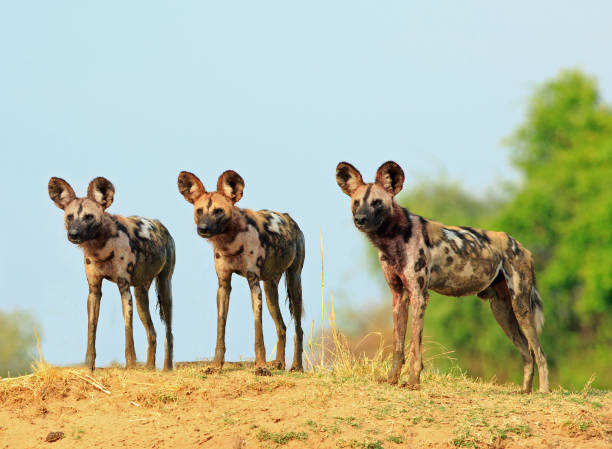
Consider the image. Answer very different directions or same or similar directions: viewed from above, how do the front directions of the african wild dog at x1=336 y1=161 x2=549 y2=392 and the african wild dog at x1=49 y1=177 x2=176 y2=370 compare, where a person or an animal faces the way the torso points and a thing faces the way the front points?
same or similar directions

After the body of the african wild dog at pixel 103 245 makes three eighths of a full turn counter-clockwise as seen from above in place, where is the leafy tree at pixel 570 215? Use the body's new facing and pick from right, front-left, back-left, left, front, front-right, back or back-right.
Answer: front-left

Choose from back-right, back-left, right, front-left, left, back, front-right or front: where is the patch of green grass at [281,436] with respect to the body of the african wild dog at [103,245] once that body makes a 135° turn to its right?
back-right

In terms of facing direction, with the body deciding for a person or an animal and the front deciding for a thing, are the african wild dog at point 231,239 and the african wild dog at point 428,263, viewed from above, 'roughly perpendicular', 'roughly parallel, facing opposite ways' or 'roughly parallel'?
roughly parallel

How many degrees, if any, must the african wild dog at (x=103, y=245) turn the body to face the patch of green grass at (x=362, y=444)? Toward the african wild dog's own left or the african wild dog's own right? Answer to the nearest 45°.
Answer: approximately 90° to the african wild dog's own left

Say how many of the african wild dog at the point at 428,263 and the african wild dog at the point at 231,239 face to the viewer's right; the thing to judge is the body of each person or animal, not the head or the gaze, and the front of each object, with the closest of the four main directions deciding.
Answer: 0

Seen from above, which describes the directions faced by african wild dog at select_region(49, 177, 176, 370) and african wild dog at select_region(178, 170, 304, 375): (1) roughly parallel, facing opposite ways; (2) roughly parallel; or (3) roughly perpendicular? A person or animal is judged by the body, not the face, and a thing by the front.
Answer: roughly parallel

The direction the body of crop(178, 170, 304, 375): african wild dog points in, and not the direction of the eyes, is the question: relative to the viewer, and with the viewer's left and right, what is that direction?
facing the viewer and to the left of the viewer

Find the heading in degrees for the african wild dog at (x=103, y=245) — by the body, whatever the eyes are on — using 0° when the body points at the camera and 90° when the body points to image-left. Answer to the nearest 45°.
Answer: approximately 45°

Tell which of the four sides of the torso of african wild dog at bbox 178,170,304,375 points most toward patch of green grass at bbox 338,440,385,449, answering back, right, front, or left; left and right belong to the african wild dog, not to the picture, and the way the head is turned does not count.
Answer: left

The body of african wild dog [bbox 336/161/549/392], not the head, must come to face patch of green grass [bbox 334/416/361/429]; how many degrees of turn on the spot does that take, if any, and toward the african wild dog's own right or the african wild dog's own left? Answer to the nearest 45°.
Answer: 0° — it already faces it

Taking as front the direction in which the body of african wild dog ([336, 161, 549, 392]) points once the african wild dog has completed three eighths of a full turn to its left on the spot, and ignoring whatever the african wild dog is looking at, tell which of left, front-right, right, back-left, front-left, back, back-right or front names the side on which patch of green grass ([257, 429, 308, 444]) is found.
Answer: back-right

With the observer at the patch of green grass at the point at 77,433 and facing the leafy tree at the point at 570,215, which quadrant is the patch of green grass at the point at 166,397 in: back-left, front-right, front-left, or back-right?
front-right

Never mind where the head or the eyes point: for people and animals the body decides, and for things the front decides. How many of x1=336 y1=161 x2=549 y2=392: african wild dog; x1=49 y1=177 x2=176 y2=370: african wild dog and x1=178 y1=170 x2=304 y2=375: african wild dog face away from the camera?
0
